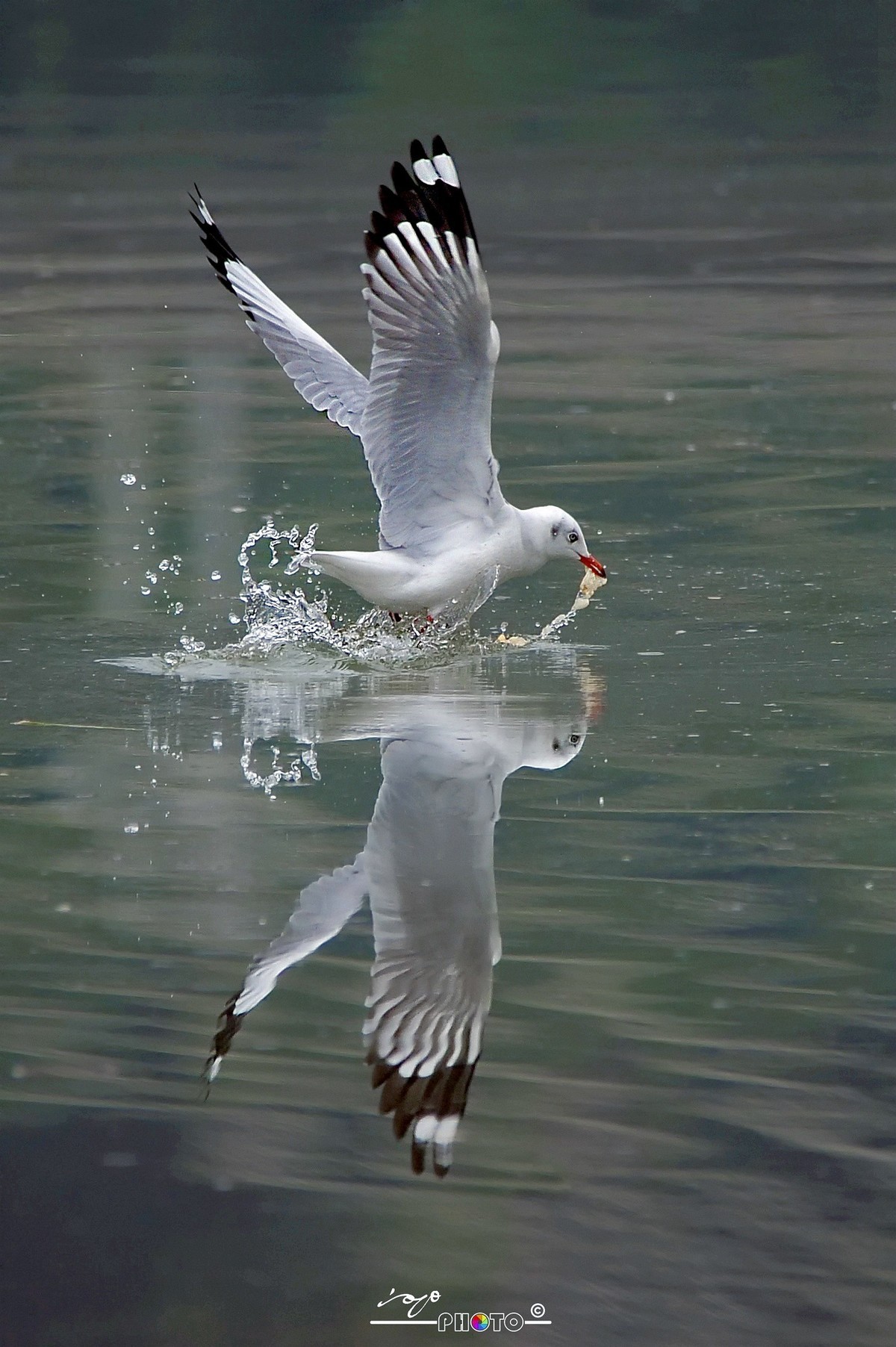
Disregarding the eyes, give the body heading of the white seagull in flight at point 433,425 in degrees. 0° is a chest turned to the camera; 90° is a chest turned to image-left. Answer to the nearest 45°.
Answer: approximately 270°
